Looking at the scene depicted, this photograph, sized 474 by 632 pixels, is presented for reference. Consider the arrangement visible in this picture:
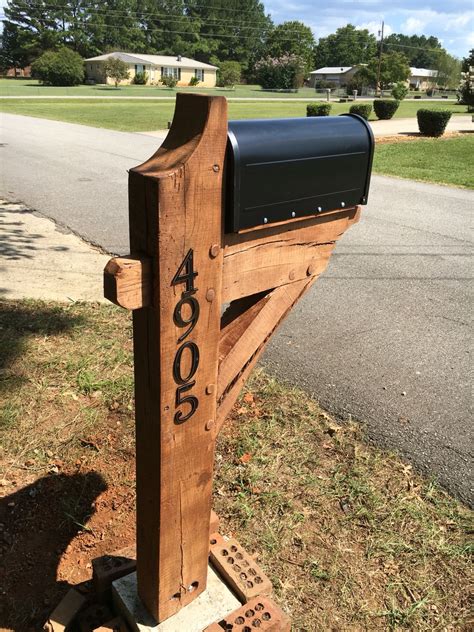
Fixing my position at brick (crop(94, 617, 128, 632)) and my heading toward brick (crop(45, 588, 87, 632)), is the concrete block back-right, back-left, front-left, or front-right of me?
back-right

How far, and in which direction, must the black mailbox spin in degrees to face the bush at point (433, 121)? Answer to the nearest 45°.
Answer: approximately 45° to its left

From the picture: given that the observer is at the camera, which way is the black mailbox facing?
facing away from the viewer and to the right of the viewer
